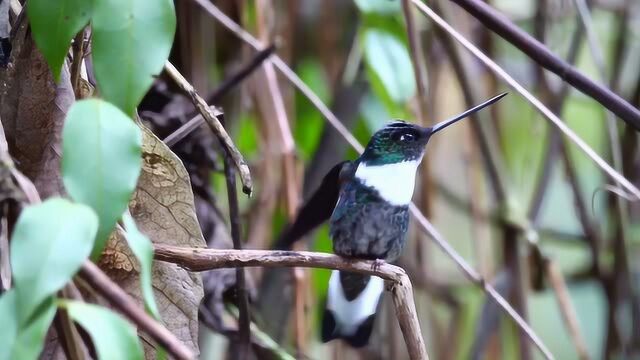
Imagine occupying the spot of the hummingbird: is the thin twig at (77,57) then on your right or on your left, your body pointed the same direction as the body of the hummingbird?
on your right

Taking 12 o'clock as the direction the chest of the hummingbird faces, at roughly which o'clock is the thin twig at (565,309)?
The thin twig is roughly at 9 o'clock from the hummingbird.

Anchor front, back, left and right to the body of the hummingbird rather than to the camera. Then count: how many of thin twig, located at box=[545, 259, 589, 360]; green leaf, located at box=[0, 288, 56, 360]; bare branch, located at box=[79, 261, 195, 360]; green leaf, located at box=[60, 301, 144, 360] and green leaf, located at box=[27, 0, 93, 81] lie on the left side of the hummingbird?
1

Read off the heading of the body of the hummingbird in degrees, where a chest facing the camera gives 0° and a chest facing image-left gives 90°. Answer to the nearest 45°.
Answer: approximately 315°

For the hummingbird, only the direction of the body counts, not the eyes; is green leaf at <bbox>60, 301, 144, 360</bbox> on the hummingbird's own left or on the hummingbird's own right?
on the hummingbird's own right

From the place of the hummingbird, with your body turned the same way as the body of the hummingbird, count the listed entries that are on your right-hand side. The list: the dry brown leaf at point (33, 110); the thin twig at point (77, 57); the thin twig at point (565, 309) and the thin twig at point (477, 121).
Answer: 2

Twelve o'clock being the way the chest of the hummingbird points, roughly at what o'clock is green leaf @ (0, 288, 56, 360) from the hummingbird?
The green leaf is roughly at 2 o'clock from the hummingbird.

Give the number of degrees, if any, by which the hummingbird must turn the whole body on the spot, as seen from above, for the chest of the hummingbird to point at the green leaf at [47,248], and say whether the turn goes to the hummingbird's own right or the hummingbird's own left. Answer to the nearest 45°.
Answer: approximately 45° to the hummingbird's own right

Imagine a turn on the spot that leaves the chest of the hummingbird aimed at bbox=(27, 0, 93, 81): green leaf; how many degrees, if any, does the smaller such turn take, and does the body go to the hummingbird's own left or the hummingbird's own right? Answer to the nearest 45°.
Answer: approximately 90° to the hummingbird's own right

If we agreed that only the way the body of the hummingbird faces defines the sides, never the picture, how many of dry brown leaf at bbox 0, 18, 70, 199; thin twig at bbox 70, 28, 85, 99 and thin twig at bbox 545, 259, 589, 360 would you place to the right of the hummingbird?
2

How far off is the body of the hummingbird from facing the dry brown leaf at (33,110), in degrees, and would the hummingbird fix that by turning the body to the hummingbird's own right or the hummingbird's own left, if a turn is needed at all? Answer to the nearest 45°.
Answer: approximately 90° to the hummingbird's own right
